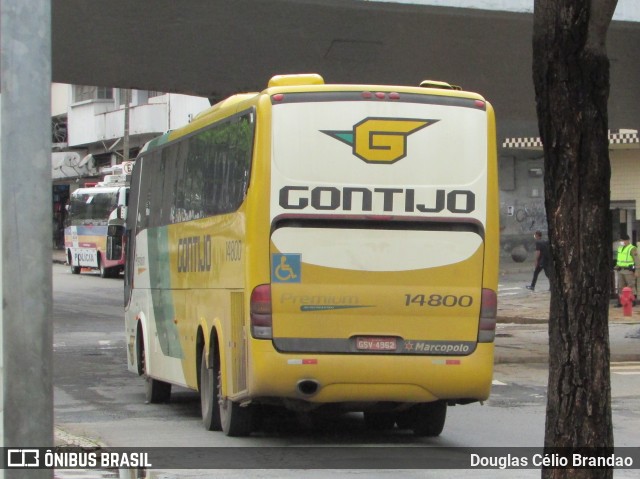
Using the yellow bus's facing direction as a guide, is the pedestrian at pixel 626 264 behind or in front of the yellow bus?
in front

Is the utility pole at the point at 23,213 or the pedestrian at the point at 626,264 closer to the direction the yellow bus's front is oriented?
the pedestrian

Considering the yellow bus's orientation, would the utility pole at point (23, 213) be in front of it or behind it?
behind

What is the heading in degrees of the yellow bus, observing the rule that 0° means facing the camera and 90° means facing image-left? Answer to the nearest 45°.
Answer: approximately 180°

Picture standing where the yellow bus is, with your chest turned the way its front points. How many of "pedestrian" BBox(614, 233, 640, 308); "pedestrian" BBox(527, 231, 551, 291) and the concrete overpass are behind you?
0

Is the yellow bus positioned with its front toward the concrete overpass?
yes

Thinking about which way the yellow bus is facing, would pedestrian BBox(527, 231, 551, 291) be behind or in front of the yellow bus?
in front
